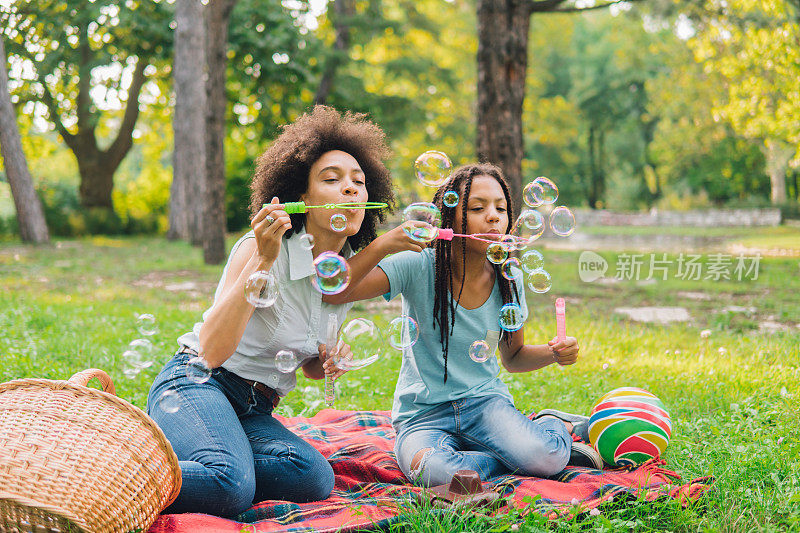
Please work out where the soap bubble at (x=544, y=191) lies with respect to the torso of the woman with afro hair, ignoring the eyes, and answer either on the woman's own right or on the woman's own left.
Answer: on the woman's own left

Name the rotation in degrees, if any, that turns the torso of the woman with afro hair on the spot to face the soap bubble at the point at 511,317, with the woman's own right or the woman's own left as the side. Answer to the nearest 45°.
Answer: approximately 45° to the woman's own left

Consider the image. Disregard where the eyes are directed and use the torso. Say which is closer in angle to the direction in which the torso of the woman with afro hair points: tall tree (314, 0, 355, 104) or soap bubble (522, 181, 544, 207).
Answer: the soap bubble

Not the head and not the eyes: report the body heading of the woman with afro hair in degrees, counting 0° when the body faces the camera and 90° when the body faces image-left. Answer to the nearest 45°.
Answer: approximately 315°

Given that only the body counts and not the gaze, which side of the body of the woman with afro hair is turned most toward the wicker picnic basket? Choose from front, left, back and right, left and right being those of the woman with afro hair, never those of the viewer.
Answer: right

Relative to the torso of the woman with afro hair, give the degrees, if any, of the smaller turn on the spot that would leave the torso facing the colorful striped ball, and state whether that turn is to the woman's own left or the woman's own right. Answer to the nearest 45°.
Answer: approximately 45° to the woman's own left

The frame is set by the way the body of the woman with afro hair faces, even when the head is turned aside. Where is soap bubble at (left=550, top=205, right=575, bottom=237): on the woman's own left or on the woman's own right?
on the woman's own left

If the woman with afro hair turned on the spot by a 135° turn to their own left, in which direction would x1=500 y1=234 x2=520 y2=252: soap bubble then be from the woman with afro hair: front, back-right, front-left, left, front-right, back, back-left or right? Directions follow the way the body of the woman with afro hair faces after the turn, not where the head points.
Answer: right

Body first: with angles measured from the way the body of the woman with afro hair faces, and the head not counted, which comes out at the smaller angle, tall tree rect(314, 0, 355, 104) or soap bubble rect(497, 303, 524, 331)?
the soap bubble

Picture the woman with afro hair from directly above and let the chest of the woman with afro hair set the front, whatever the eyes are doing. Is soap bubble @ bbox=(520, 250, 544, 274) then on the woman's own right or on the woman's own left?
on the woman's own left
